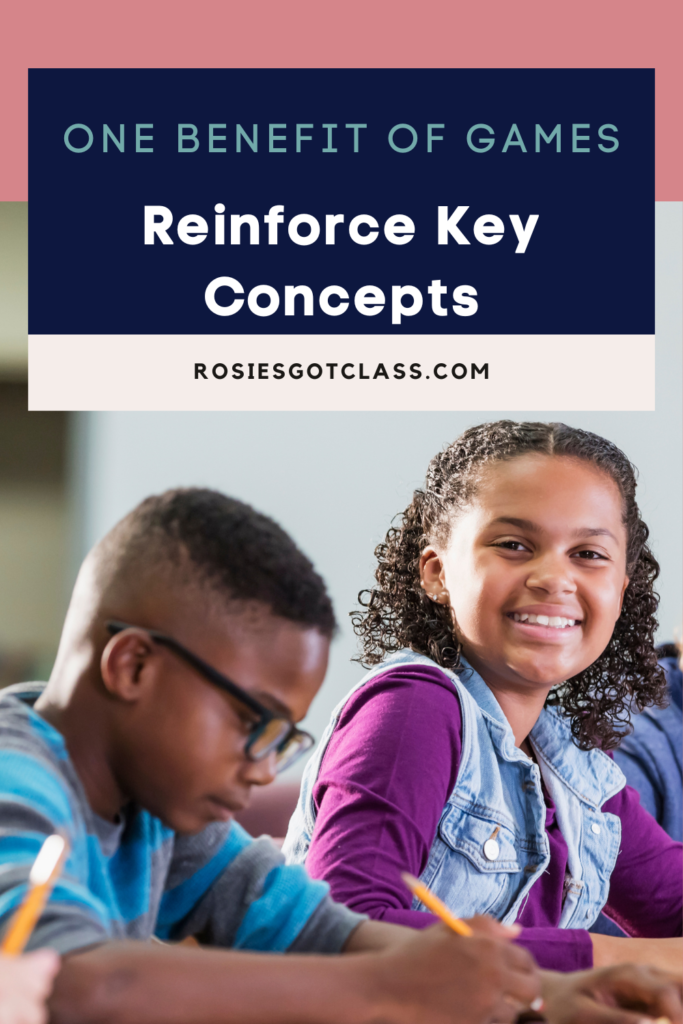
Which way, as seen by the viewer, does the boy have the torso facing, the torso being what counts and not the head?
to the viewer's right

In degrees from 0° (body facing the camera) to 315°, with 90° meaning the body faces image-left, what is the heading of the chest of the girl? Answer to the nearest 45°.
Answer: approximately 315°

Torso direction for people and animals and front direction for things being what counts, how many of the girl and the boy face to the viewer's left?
0

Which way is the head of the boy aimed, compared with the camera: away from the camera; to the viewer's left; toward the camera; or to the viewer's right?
to the viewer's right
